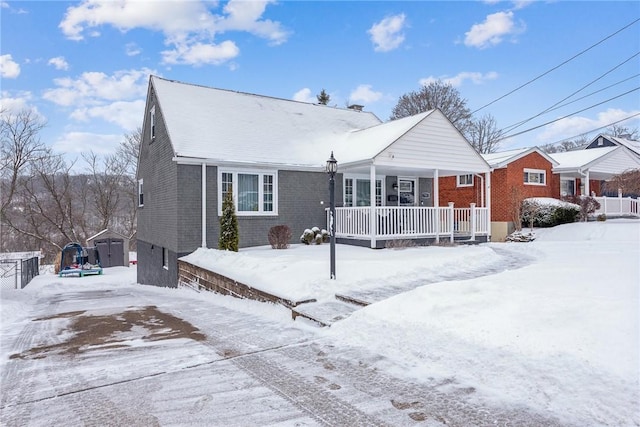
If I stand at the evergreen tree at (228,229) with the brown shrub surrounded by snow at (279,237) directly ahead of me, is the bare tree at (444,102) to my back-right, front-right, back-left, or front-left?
front-left

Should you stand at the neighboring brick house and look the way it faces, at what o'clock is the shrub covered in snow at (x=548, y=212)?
The shrub covered in snow is roughly at 1 o'clock from the neighboring brick house.

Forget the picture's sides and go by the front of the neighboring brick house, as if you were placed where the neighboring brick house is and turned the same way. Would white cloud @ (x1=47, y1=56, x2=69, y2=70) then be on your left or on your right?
on your right

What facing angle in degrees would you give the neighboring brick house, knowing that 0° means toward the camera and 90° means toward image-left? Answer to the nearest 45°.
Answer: approximately 315°

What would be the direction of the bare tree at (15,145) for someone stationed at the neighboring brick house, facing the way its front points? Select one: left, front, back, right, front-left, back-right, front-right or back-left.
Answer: back-right

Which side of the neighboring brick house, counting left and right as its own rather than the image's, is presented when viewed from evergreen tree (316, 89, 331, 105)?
back

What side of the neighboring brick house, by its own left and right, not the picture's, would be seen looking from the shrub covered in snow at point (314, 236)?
right

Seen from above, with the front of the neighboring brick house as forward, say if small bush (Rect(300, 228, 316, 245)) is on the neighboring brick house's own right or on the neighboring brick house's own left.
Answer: on the neighboring brick house's own right

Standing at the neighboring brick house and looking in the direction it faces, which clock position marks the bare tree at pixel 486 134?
The bare tree is roughly at 7 o'clock from the neighboring brick house.
